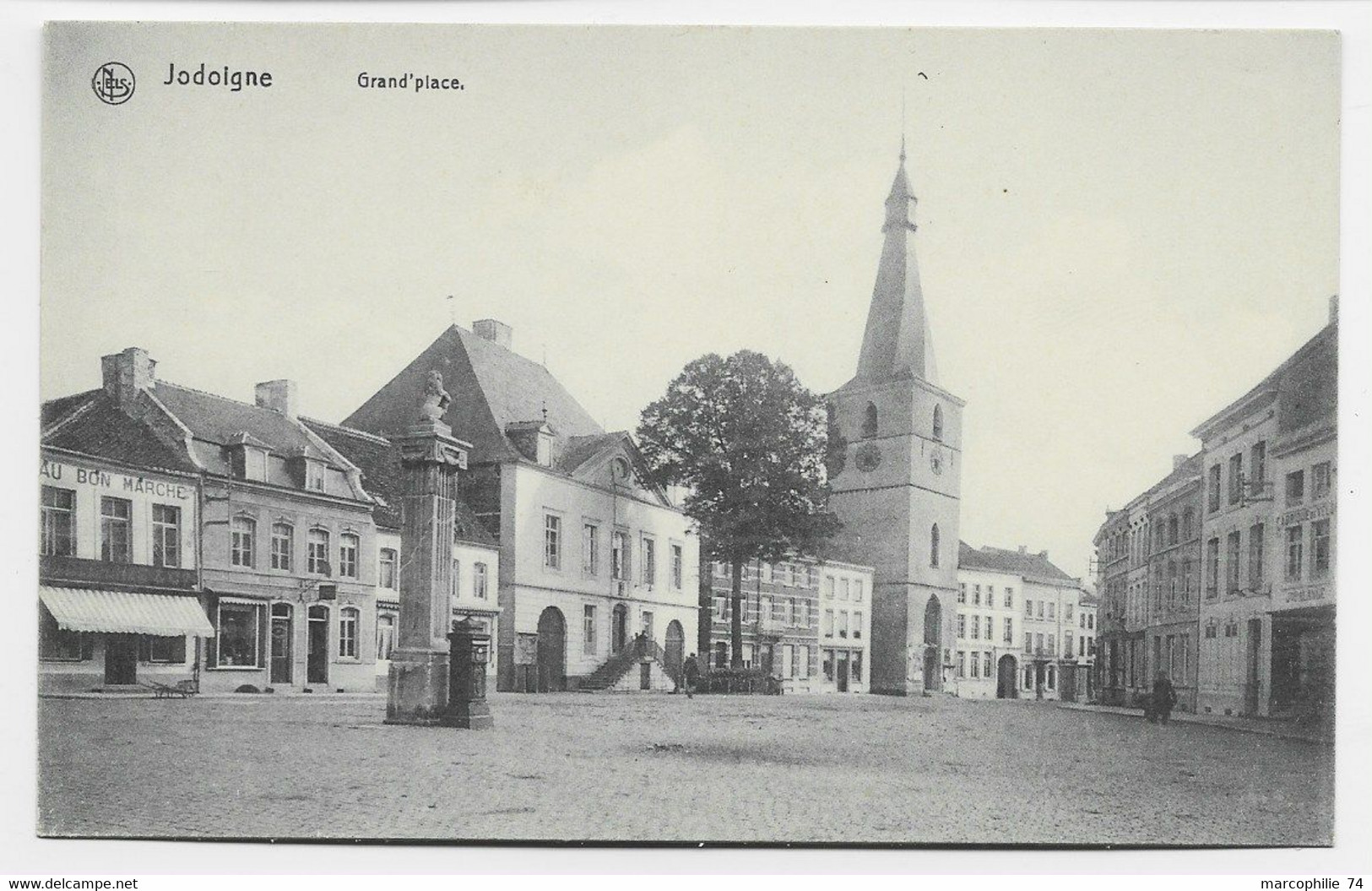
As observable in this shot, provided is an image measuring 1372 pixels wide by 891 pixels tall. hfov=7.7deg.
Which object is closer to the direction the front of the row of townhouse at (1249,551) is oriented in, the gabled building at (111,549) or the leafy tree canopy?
the gabled building

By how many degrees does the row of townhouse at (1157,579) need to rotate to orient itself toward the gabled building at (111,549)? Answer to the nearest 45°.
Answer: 0° — it already faces it

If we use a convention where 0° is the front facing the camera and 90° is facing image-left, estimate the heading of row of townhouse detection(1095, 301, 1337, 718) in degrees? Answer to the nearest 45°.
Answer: approximately 45°

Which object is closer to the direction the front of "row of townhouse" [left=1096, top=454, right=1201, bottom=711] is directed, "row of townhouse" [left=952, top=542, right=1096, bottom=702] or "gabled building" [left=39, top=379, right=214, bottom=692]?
the gabled building

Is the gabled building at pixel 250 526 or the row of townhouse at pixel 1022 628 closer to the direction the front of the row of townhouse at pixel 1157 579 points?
the gabled building
